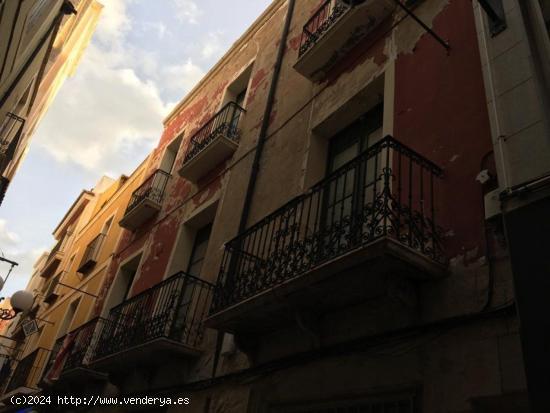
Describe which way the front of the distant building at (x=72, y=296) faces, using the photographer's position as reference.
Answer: facing the viewer and to the left of the viewer

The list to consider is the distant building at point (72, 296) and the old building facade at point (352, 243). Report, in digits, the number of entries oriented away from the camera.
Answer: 0

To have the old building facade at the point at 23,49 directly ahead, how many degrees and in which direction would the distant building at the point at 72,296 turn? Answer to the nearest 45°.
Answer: approximately 45° to its left

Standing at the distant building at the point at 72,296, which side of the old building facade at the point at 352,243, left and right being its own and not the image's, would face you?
right

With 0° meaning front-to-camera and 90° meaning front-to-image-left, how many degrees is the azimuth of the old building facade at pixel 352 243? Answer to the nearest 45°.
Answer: approximately 45°

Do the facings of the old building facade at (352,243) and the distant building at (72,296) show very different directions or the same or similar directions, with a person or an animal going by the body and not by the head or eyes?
same or similar directions

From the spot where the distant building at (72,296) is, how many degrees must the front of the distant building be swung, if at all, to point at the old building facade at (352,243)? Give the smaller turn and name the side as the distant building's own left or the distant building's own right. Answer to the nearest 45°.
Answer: approximately 45° to the distant building's own left
